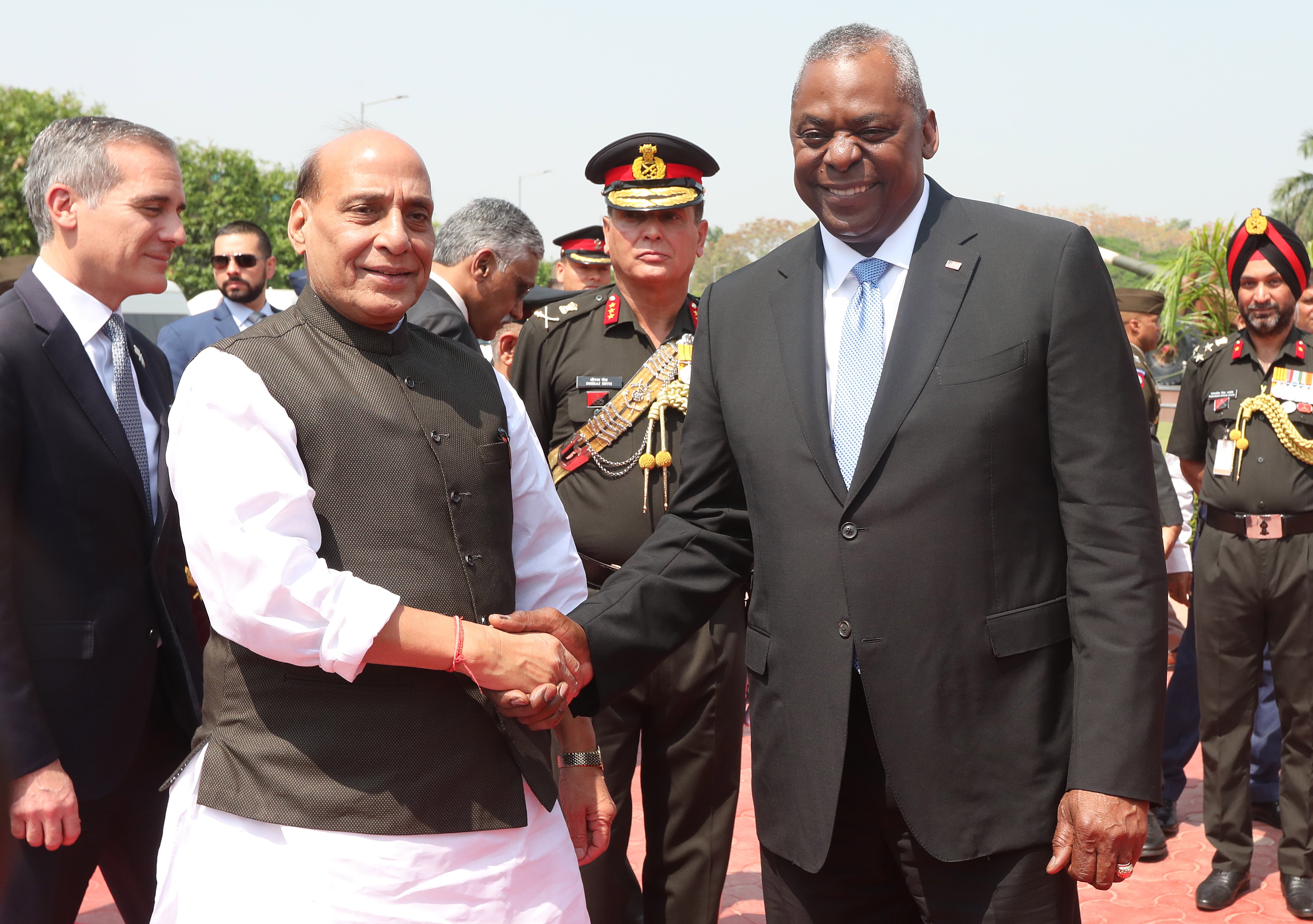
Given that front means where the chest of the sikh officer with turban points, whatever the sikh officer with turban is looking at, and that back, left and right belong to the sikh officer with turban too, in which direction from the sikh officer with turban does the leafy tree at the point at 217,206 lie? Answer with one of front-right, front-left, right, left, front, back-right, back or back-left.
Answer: back-right

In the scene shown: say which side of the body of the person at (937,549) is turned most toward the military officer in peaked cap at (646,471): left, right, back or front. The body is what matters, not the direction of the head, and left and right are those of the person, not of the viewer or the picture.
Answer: right

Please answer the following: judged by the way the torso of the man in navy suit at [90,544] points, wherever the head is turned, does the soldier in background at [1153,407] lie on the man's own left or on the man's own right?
on the man's own left

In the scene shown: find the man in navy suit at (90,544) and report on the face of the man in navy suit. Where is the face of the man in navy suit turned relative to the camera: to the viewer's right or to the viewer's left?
to the viewer's right

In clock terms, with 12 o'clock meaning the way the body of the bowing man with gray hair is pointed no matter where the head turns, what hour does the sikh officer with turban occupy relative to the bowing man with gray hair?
The sikh officer with turban is roughly at 12 o'clock from the bowing man with gray hair.

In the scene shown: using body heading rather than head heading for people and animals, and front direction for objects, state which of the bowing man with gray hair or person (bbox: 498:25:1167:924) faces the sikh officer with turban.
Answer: the bowing man with gray hair

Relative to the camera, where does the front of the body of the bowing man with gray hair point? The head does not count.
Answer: to the viewer's right

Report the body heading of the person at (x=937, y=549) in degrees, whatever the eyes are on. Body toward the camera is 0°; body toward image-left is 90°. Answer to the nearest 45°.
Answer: approximately 45°

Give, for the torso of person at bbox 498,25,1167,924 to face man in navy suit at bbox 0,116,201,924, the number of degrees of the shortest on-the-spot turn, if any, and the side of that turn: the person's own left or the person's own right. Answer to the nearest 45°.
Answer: approximately 45° to the person's own right

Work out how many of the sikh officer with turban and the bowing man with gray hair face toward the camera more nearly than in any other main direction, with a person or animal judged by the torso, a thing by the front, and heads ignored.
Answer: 1

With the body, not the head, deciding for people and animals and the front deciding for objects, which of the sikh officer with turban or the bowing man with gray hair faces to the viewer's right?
the bowing man with gray hair

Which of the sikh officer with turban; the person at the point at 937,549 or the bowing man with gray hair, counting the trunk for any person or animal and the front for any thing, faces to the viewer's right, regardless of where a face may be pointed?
the bowing man with gray hair

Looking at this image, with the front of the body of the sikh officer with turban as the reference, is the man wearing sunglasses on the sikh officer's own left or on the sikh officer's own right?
on the sikh officer's own right

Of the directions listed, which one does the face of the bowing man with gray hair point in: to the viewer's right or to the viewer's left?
to the viewer's right

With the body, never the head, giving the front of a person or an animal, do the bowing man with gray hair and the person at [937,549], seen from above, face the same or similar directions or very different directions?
very different directions

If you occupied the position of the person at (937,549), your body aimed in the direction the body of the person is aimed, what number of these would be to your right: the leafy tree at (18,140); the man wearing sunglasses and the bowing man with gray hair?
3
